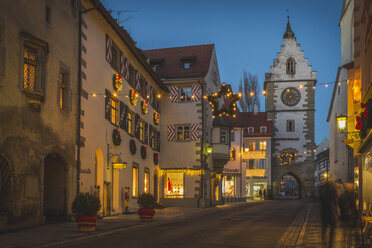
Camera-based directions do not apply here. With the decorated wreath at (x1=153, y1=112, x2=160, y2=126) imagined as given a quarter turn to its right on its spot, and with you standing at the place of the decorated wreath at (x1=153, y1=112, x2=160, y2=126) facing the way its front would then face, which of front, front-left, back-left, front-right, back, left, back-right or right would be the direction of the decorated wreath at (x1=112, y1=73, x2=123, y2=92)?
front-left

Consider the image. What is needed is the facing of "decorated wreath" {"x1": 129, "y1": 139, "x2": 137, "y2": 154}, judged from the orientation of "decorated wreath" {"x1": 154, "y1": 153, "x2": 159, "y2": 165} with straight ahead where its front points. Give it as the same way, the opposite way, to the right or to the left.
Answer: the same way

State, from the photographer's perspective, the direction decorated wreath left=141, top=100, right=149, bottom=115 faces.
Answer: facing the viewer and to the right of the viewer

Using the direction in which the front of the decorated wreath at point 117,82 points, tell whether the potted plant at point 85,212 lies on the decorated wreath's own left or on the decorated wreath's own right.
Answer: on the decorated wreath's own right

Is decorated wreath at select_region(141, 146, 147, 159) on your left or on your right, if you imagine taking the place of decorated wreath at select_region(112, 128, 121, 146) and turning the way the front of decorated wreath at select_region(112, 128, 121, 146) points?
on your left

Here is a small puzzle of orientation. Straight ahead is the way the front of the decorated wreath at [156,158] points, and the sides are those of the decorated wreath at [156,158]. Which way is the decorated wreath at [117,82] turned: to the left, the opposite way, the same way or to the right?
the same way

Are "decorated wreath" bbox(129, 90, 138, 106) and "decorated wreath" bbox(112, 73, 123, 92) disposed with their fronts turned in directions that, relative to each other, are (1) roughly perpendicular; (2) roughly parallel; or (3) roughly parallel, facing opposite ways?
roughly parallel

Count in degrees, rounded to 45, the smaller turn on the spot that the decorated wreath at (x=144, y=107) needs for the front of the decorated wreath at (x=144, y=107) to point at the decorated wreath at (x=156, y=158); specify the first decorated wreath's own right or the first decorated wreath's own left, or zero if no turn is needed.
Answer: approximately 135° to the first decorated wreath's own left

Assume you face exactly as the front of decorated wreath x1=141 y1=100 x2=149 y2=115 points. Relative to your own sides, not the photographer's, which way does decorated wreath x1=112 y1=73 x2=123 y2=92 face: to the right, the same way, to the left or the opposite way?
the same way

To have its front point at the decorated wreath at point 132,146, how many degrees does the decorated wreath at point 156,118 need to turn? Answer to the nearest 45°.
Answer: approximately 45° to its right

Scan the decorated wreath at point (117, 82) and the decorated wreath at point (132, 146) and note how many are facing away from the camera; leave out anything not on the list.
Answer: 0

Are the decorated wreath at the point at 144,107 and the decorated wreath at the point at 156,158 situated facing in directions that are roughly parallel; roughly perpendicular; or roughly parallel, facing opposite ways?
roughly parallel

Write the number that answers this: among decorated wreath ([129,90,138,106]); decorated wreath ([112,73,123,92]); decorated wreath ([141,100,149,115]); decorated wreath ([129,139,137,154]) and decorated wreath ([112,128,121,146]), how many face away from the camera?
0
